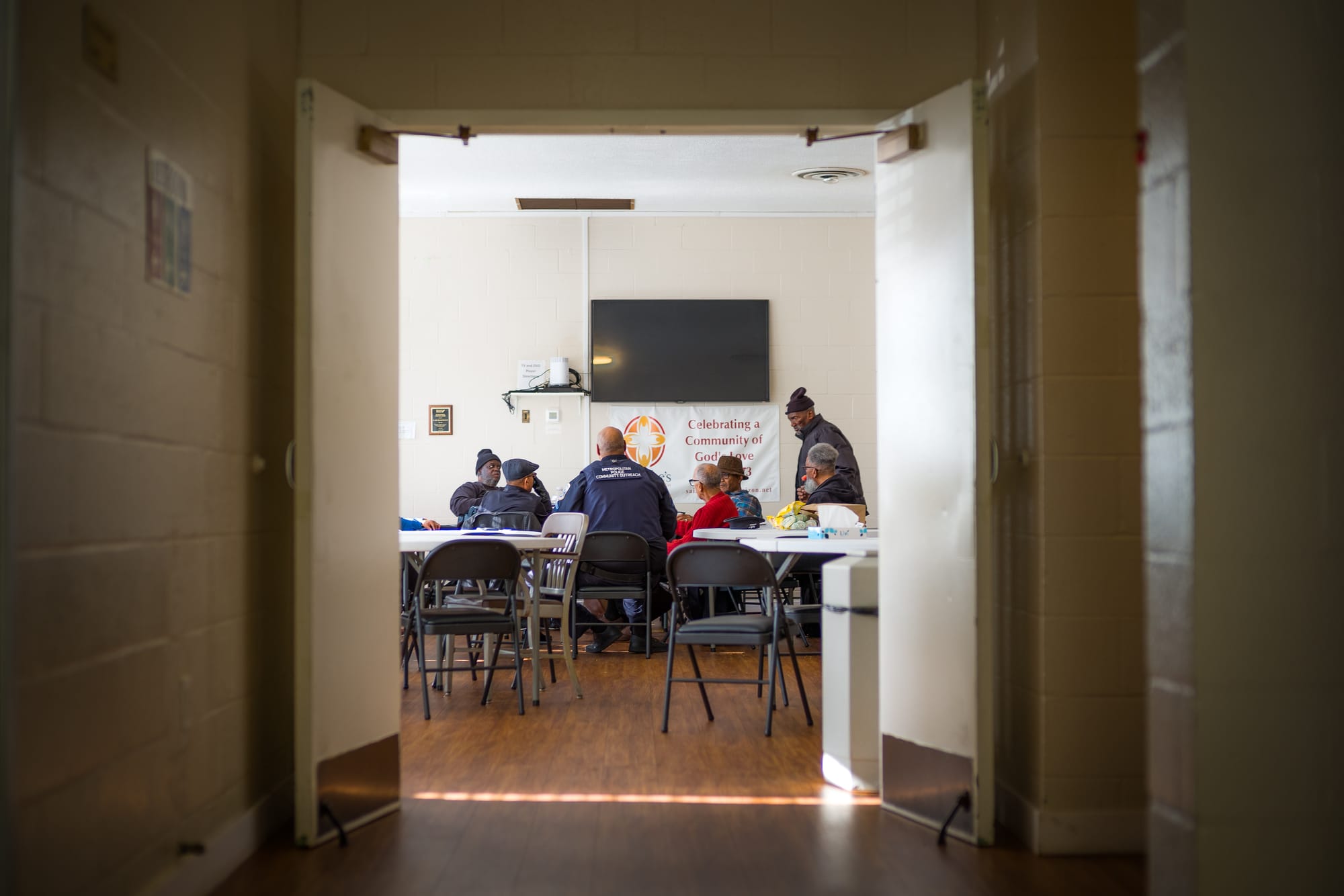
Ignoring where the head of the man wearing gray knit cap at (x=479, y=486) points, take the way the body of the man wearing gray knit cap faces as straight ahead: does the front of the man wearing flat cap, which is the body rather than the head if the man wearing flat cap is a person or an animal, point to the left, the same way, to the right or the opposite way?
to the left

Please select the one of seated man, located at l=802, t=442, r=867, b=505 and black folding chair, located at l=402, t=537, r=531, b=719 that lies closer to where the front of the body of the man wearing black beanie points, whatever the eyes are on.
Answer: the black folding chair

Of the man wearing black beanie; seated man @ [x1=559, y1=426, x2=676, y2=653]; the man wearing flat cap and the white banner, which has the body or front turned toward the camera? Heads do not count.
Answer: the white banner

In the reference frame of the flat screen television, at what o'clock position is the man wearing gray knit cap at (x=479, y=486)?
The man wearing gray knit cap is roughly at 2 o'clock from the flat screen television.

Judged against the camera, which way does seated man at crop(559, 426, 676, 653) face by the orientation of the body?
away from the camera

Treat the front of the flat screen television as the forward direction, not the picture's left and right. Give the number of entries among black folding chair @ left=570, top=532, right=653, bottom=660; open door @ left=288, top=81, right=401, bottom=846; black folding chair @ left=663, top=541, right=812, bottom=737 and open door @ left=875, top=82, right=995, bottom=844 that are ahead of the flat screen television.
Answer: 4

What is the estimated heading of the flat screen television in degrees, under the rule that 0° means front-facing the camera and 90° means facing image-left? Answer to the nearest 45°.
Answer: approximately 0°

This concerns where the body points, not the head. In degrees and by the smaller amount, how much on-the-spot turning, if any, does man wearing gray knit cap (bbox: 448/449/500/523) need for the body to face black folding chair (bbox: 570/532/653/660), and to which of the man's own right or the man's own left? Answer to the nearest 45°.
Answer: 0° — they already face it

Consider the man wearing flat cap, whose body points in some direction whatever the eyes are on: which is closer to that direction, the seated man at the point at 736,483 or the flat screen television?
the flat screen television

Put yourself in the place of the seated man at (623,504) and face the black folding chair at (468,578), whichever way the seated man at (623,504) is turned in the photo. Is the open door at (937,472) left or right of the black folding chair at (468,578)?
left

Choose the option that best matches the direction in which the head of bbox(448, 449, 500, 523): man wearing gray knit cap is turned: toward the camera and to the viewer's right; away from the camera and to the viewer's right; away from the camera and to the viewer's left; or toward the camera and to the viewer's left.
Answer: toward the camera and to the viewer's right
